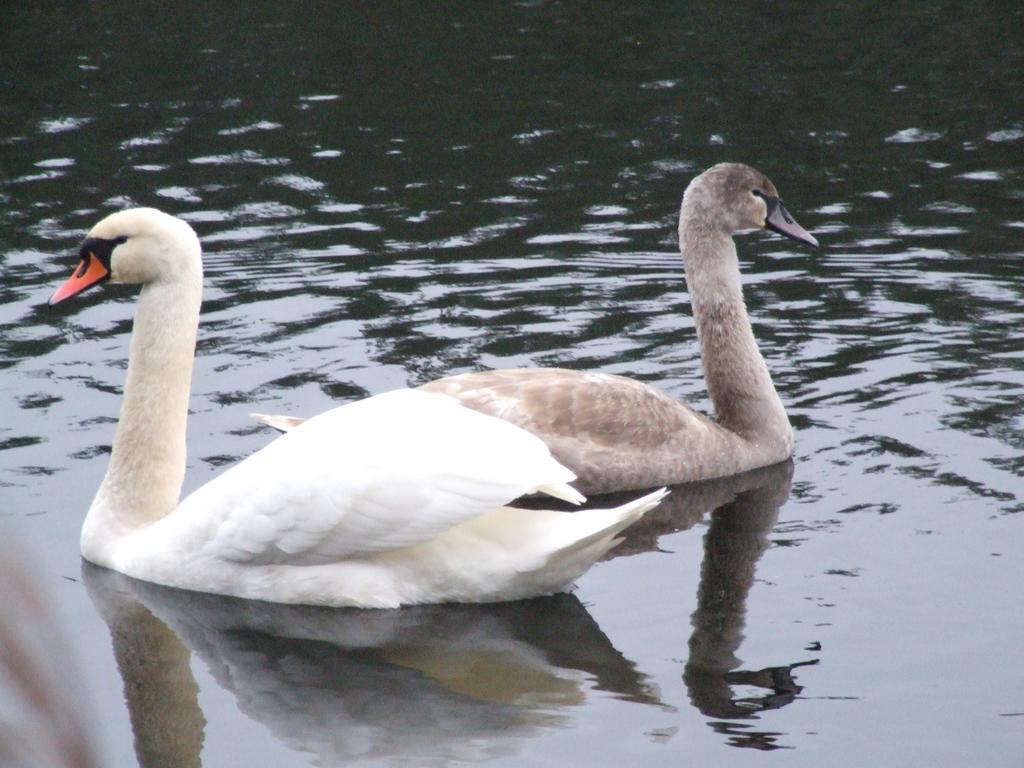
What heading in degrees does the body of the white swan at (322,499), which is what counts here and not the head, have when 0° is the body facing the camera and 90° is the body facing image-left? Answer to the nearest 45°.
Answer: approximately 90°

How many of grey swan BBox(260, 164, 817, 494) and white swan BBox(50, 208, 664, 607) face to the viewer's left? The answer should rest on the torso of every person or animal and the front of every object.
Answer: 1

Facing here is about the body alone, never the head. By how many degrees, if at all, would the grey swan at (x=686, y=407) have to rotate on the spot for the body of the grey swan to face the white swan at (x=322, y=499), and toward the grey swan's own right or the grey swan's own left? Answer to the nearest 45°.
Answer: approximately 135° to the grey swan's own right

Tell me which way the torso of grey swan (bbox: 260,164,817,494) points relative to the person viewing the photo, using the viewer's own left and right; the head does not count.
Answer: facing to the right of the viewer

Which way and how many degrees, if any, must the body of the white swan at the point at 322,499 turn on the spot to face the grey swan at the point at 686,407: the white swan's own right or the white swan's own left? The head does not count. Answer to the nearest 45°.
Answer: approximately 135° to the white swan's own right

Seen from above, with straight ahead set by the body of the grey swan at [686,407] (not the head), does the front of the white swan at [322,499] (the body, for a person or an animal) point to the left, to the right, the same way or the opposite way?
the opposite way

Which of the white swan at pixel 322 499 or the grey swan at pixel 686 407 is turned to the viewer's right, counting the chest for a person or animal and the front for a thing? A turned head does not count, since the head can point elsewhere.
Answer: the grey swan
